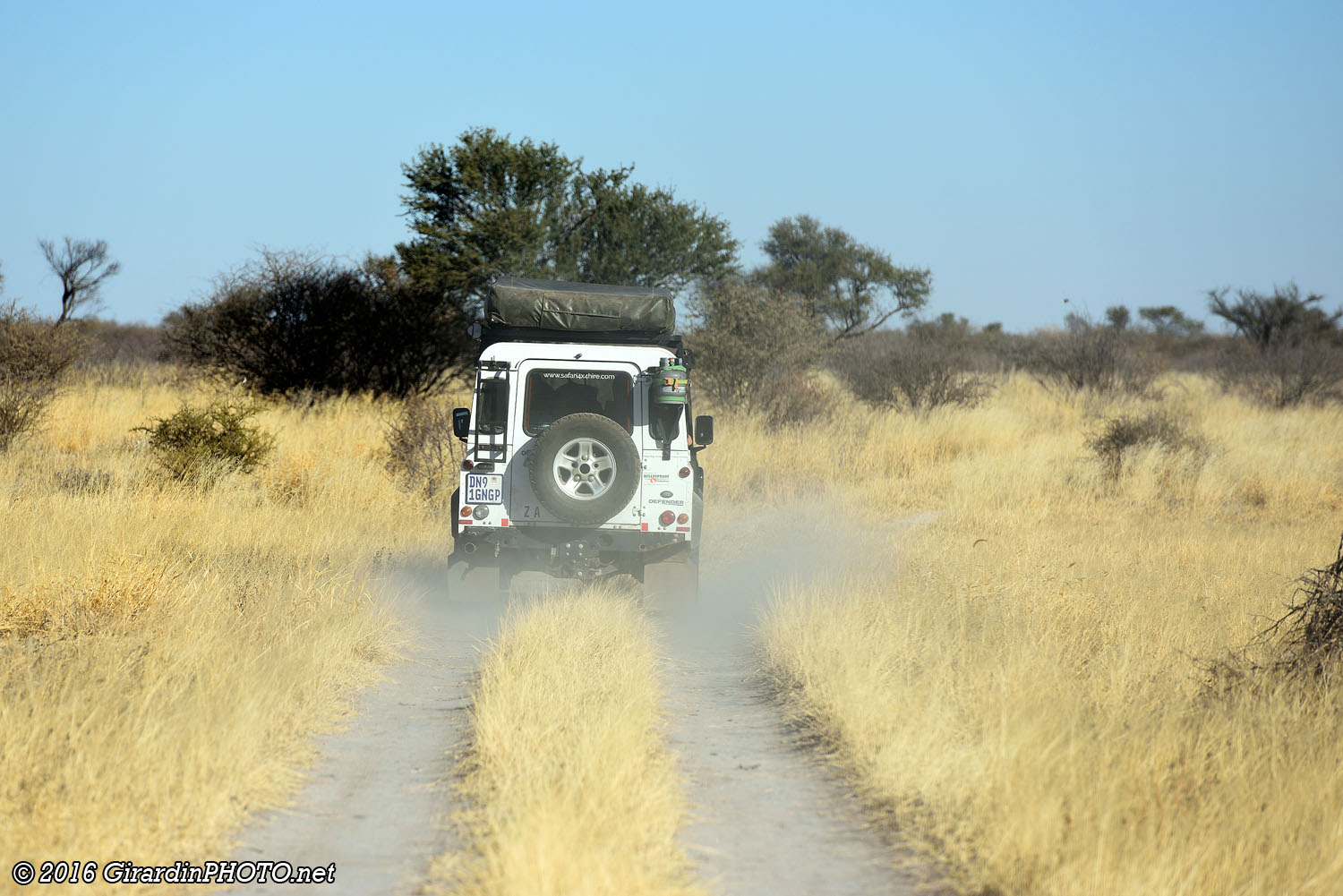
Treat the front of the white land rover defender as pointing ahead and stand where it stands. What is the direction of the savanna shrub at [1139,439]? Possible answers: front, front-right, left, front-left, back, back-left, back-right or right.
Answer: front-right

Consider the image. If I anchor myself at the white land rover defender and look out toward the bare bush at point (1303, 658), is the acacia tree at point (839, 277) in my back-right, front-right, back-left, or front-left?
back-left

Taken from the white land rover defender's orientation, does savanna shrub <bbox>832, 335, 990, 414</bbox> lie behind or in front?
in front

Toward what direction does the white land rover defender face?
away from the camera

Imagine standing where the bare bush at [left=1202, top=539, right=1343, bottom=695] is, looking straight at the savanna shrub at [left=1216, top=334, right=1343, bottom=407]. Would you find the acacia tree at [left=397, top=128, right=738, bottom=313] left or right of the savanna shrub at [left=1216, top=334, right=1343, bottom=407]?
left

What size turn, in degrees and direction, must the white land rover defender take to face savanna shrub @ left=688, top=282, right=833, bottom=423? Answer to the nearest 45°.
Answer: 0° — it already faces it

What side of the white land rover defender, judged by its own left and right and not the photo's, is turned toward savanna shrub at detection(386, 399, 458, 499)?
front

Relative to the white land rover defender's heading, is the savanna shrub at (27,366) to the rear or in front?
in front

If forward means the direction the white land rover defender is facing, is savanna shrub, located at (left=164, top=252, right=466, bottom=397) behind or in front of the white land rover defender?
in front
